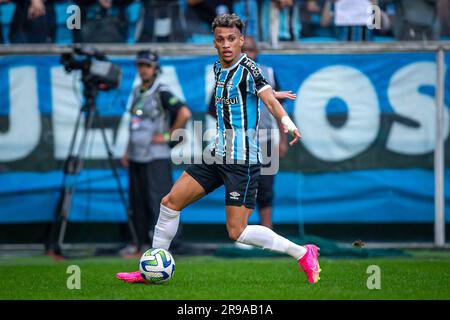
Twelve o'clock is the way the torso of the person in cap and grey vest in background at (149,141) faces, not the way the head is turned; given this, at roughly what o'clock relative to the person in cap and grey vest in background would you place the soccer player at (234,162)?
The soccer player is roughly at 10 o'clock from the person in cap and grey vest in background.

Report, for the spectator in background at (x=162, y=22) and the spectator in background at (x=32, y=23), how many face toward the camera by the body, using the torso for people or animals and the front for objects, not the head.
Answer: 2

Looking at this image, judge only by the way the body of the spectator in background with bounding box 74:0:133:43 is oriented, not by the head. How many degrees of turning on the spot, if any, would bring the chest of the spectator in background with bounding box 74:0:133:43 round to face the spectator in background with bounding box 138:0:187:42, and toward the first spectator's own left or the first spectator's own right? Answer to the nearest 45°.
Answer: approximately 90° to the first spectator's own left

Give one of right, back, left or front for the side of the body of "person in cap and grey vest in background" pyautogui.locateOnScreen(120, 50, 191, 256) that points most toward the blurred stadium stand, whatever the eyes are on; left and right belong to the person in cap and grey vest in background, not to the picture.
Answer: back

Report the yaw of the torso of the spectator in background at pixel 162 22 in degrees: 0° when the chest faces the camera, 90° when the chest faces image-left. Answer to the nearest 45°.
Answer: approximately 0°

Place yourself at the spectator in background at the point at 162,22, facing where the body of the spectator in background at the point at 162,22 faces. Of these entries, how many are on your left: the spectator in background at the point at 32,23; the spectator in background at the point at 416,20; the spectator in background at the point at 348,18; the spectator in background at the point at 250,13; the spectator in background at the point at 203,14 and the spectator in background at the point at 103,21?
4

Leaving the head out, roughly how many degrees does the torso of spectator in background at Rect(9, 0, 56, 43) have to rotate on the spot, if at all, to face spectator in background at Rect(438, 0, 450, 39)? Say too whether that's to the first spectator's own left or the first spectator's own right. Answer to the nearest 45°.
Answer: approximately 90° to the first spectator's own left

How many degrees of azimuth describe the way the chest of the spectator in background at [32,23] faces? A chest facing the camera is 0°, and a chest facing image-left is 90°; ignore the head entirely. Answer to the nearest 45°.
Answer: approximately 0°
